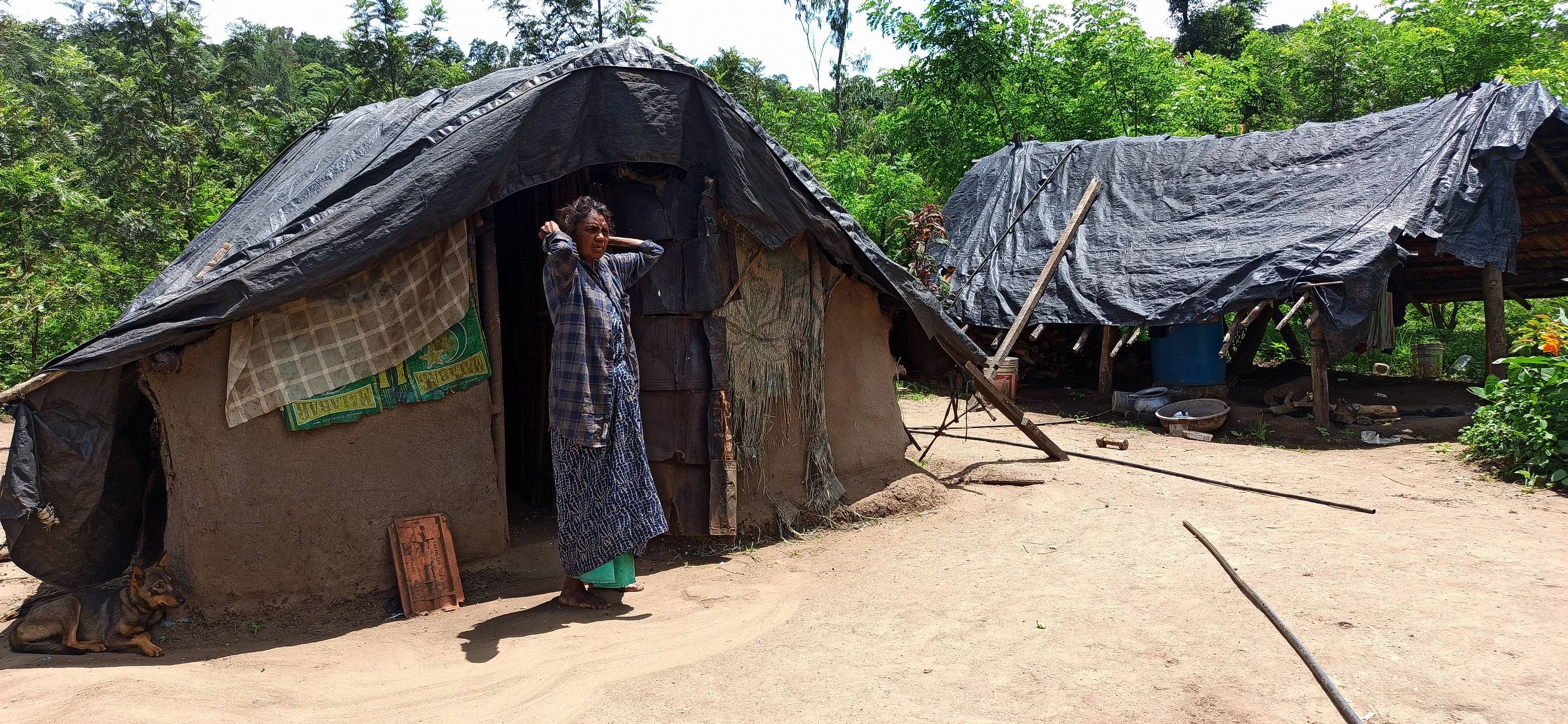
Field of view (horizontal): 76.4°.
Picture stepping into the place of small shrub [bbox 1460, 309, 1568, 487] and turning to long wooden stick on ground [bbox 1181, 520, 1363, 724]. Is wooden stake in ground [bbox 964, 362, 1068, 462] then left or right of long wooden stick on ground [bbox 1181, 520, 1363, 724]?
right

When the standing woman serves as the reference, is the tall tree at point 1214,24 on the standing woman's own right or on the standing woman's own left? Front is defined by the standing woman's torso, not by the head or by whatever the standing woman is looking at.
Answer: on the standing woman's own left

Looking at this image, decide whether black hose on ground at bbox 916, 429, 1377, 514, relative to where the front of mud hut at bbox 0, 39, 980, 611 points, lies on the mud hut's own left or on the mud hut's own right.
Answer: on the mud hut's own left

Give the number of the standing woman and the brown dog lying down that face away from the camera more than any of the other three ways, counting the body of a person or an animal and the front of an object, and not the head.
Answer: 0

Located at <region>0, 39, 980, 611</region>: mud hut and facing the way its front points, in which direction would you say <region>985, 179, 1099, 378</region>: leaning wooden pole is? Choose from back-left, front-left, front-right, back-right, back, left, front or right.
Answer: left

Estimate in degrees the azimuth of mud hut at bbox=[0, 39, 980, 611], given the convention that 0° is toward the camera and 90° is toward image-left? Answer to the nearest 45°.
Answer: approximately 315°

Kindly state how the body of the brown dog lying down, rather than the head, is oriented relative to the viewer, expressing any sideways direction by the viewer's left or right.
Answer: facing to the right of the viewer

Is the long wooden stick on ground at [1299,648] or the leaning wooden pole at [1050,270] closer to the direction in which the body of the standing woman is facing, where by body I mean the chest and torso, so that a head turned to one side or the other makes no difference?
the long wooden stick on ground

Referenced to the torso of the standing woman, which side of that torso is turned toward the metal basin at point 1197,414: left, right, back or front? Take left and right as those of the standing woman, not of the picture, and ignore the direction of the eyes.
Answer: left

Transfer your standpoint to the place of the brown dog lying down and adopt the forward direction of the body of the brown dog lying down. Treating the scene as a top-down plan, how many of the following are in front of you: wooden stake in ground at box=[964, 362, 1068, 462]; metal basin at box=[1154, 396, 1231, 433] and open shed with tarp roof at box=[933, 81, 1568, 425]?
3

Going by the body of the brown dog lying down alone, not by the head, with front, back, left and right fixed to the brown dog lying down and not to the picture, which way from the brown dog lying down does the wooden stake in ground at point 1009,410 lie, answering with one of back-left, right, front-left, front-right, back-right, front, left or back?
front

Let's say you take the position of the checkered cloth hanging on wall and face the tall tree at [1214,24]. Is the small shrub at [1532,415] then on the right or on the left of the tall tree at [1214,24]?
right

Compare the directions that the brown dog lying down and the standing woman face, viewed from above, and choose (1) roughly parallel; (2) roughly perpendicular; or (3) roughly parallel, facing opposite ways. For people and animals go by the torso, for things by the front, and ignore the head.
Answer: roughly perpendicular

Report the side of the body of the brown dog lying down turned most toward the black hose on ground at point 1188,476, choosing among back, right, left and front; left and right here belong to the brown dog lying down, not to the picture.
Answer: front
